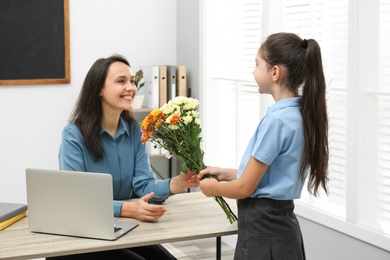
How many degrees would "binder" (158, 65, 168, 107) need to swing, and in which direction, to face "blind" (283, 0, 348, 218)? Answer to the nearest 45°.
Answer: approximately 45° to its left

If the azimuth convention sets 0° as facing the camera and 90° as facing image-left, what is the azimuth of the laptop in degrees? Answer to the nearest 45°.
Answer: approximately 225°

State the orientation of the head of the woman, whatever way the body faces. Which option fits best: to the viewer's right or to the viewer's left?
to the viewer's right

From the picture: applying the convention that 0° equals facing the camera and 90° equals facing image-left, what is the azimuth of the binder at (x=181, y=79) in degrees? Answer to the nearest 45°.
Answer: approximately 0°

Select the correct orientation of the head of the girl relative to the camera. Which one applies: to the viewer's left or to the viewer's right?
to the viewer's left

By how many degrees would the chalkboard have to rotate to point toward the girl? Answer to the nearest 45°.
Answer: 0° — it already faces them

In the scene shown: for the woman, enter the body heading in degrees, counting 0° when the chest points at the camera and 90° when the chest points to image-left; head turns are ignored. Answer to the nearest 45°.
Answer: approximately 315°

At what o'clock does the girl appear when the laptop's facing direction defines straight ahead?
The girl is roughly at 2 o'clock from the laptop.

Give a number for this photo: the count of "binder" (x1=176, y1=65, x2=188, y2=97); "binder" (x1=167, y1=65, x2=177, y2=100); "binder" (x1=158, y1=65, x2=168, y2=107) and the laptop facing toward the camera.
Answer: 3
